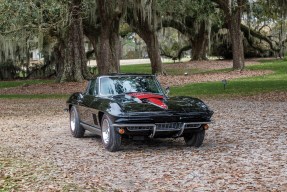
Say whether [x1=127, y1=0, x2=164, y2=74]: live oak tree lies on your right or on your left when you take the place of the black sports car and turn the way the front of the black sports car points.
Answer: on your left

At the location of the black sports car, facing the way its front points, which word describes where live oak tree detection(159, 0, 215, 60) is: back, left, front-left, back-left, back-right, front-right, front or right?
back-left

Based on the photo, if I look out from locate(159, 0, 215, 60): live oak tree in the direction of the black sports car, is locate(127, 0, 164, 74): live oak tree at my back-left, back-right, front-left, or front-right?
front-right

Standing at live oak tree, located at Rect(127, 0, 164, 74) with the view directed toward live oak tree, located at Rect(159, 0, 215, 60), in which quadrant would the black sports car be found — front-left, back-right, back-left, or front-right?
back-right

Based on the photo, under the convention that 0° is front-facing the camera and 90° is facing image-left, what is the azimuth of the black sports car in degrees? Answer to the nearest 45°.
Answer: approximately 315°

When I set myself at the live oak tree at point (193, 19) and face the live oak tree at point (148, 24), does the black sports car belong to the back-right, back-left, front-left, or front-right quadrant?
front-left
